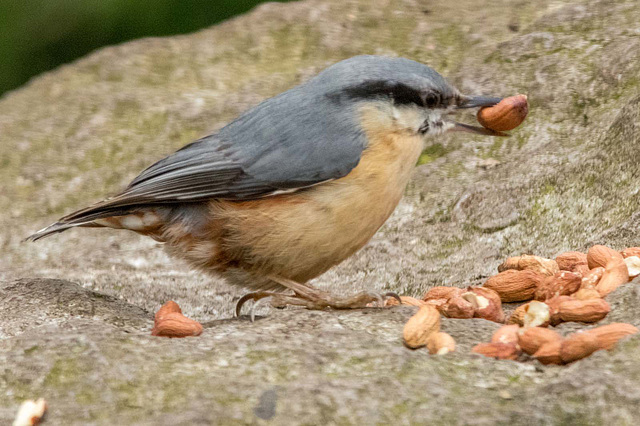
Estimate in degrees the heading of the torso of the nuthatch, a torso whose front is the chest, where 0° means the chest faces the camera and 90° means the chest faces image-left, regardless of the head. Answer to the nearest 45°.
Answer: approximately 270°
